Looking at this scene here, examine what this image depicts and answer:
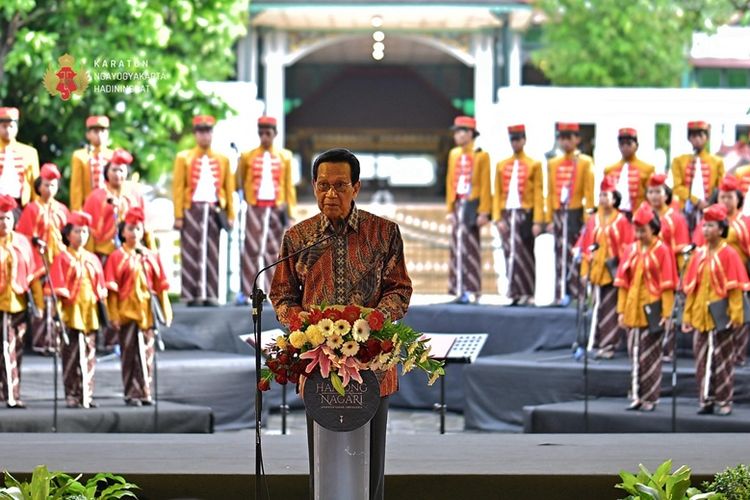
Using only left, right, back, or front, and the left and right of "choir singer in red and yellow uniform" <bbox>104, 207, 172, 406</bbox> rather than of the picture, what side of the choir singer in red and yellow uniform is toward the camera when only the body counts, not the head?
front

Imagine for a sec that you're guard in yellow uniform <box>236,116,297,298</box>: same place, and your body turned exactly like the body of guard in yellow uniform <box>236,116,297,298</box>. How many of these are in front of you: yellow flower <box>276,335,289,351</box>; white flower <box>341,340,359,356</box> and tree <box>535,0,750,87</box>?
2

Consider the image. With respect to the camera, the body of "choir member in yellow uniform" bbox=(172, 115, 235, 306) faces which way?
toward the camera

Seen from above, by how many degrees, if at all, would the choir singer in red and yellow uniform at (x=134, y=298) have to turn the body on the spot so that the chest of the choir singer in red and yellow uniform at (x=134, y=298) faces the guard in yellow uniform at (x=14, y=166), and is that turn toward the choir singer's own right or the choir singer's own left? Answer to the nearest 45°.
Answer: approximately 135° to the choir singer's own right

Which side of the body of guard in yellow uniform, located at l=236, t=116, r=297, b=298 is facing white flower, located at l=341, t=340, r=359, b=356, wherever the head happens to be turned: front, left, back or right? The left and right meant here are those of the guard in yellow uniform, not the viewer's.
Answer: front

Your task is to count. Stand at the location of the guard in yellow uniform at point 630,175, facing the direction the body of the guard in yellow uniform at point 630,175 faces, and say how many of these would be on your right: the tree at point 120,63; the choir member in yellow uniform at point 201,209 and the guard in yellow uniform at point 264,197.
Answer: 3

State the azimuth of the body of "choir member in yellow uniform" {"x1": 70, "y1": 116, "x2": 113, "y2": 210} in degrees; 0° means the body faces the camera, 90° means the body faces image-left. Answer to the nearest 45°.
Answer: approximately 315°

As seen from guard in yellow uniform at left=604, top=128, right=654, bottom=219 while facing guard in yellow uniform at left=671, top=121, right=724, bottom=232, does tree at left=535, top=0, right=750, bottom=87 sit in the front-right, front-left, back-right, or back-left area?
front-left

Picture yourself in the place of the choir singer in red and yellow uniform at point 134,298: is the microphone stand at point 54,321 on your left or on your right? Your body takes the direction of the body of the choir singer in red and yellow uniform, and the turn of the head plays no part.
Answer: on your right

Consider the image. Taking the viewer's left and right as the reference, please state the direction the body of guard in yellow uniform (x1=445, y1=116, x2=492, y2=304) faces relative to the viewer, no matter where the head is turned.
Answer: facing the viewer and to the left of the viewer

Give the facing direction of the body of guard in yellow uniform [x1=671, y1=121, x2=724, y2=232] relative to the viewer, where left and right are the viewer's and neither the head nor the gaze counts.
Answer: facing the viewer
